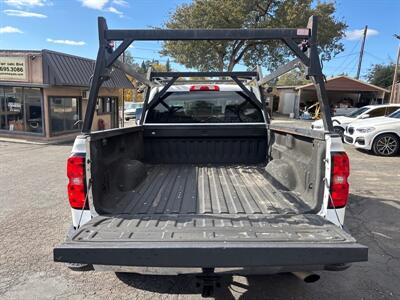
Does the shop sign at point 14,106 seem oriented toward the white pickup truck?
yes

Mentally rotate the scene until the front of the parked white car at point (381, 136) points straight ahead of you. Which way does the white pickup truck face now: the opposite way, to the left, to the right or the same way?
to the right

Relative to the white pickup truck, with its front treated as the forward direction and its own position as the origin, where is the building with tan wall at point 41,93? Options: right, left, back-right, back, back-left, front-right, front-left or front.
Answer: front-left

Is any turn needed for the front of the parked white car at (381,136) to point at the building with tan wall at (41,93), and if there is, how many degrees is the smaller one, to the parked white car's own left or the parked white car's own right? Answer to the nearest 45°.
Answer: approximately 45° to the parked white car's own right

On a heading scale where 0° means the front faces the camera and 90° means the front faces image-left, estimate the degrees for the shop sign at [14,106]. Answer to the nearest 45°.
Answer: approximately 0°

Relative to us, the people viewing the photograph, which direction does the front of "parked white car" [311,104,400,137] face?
facing the viewer and to the left of the viewer

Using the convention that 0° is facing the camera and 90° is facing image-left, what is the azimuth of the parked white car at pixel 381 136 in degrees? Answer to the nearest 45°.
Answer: approximately 45°

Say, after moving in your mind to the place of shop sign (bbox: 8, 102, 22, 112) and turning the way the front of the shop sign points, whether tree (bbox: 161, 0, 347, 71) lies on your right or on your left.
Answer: on your left

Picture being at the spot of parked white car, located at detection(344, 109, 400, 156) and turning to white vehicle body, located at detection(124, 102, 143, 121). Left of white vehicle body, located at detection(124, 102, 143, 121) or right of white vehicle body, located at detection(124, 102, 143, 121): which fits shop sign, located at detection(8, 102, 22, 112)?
left

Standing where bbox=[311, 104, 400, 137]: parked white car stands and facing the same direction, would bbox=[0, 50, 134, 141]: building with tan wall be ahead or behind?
ahead

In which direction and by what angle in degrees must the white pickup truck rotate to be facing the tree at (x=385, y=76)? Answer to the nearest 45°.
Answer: approximately 45° to its right

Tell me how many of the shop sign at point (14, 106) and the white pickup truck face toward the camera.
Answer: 1

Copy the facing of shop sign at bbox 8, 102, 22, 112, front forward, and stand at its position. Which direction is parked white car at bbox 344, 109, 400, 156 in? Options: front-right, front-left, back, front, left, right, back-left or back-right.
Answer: front-left

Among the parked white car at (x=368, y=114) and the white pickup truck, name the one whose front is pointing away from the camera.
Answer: the white pickup truck

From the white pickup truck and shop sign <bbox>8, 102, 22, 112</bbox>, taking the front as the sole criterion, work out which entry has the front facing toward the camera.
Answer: the shop sign

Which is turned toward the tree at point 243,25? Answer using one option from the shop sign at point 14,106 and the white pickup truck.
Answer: the white pickup truck

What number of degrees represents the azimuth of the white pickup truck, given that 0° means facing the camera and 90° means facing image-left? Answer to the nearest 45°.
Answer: approximately 180°

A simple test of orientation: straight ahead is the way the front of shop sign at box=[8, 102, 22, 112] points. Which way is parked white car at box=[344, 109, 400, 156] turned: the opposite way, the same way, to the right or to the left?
to the right
